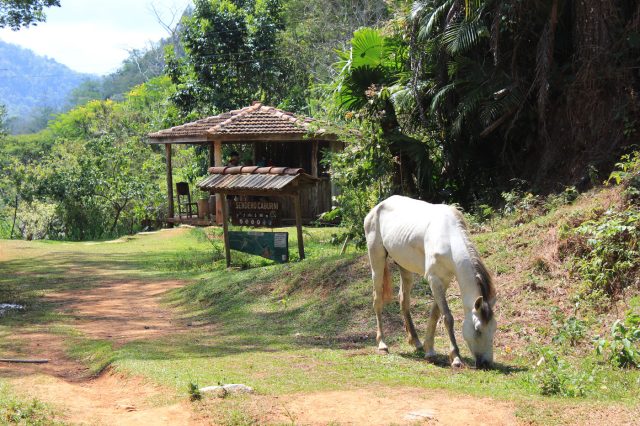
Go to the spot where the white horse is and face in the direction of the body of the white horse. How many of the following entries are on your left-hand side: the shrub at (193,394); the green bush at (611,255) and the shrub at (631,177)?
2

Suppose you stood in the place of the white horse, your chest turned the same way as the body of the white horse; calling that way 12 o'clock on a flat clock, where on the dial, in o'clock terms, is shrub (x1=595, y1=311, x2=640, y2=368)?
The shrub is roughly at 11 o'clock from the white horse.

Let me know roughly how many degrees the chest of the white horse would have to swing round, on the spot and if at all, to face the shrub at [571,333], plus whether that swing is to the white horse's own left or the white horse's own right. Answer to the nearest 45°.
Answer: approximately 45° to the white horse's own left

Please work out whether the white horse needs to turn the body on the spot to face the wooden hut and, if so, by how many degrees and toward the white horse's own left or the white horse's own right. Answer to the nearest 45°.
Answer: approximately 135° to the white horse's own left

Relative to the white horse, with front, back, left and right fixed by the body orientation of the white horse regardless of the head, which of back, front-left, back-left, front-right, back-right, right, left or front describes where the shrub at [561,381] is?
front

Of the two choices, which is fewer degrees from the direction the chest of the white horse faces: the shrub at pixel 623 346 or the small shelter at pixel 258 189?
the shrub

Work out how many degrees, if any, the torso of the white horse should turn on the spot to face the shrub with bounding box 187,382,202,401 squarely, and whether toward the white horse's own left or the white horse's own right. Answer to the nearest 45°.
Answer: approximately 90° to the white horse's own right

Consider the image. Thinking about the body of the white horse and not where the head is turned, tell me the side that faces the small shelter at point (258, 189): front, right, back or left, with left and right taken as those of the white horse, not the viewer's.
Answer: back

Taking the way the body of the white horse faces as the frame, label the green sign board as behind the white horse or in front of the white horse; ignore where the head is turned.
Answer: behind

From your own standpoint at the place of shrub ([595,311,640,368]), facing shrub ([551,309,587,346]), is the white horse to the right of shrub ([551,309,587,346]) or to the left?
left

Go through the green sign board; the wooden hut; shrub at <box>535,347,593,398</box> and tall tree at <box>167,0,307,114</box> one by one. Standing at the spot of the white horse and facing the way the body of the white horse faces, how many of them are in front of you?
1

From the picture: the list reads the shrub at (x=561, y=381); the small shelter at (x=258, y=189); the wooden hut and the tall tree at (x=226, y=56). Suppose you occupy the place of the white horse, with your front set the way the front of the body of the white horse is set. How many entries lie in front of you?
1

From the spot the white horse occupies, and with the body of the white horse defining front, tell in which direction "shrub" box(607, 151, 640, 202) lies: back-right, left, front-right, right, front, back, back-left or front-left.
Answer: left

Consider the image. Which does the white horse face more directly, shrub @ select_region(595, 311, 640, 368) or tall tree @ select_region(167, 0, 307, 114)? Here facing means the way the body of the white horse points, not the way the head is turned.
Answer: the shrub

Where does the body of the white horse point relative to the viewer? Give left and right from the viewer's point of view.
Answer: facing the viewer and to the right of the viewer

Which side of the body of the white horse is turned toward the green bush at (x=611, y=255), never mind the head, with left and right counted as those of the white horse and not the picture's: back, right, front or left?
left
